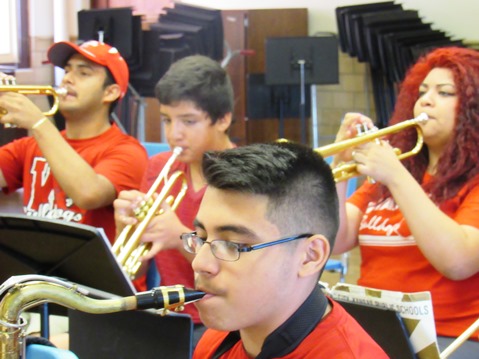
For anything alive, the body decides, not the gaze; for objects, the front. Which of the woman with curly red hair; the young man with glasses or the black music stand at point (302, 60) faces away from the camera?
the black music stand

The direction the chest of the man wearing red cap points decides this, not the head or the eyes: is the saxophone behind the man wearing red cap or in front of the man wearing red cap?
in front

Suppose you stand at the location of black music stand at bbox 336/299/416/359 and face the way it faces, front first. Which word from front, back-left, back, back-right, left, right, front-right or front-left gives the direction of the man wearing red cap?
left

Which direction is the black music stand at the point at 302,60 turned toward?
away from the camera

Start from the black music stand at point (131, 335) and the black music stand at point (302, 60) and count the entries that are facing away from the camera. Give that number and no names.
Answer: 2

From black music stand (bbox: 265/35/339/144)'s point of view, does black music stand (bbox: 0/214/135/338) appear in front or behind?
behind

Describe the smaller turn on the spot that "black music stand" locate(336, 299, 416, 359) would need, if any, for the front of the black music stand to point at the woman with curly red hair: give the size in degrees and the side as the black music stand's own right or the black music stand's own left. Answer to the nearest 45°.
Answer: approximately 45° to the black music stand's own left

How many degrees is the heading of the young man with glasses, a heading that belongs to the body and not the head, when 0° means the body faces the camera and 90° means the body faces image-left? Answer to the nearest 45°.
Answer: approximately 45°

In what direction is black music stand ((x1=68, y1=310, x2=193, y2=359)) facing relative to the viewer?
away from the camera

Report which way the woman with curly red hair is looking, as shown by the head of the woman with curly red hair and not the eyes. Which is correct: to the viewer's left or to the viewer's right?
to the viewer's left

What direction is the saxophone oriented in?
to the viewer's left

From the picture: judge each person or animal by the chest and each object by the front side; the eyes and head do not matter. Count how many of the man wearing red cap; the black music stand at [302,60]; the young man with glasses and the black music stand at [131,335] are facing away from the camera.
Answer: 2

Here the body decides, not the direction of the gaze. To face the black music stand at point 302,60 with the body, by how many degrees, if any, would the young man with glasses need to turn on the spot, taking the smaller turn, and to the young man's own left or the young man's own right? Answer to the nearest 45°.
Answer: approximately 135° to the young man's own right
